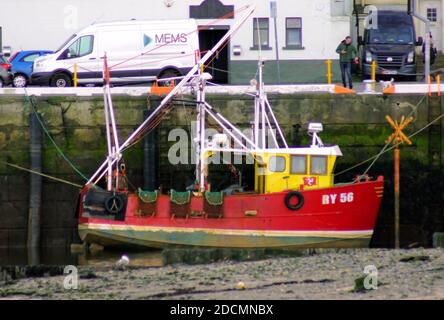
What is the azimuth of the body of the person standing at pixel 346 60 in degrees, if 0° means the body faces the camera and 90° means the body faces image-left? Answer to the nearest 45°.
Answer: approximately 0°

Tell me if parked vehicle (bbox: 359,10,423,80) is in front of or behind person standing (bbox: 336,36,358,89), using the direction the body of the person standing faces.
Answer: behind

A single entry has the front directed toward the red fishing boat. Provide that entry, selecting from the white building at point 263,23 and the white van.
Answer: the white building

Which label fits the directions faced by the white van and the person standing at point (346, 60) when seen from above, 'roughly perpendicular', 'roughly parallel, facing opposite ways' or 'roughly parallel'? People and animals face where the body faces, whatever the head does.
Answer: roughly perpendicular

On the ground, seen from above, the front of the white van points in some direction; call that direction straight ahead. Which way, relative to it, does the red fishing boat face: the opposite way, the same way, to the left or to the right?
the opposite way

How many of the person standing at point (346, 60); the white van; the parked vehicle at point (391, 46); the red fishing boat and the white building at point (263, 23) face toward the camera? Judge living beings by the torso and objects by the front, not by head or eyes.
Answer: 3

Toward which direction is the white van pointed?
to the viewer's left

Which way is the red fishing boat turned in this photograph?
to the viewer's right

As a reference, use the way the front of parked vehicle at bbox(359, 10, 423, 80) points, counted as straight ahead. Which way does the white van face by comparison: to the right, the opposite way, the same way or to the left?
to the right

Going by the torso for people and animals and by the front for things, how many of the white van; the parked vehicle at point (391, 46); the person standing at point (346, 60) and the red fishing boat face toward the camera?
2

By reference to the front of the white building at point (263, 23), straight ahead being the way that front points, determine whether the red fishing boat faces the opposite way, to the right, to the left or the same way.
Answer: to the left
